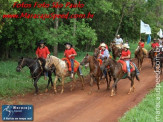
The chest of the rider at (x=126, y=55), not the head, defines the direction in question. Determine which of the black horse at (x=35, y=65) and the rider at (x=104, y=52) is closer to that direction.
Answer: the black horse

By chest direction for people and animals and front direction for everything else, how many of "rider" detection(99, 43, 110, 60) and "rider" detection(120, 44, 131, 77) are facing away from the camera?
0

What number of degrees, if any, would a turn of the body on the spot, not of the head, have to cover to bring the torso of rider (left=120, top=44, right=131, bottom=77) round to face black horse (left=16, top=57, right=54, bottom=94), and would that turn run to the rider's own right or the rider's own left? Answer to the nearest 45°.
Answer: approximately 45° to the rider's own right

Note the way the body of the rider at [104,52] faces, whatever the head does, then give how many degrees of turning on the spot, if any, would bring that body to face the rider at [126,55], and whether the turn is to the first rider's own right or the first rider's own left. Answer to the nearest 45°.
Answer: approximately 90° to the first rider's own left

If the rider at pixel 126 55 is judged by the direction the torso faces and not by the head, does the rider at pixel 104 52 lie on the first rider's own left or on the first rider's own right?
on the first rider's own right

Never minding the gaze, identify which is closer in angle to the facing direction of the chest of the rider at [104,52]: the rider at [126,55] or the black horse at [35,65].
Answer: the black horse

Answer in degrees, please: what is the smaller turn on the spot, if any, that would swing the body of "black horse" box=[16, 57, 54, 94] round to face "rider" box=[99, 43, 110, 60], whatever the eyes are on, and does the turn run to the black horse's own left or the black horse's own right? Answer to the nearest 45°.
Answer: approximately 135° to the black horse's own left
